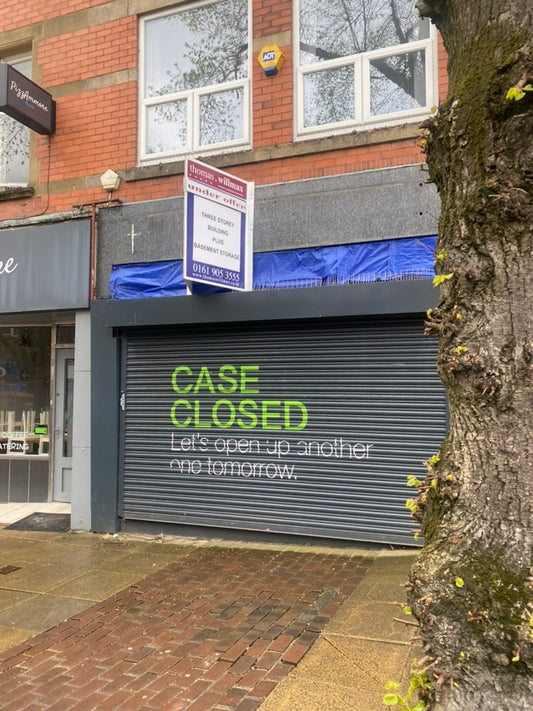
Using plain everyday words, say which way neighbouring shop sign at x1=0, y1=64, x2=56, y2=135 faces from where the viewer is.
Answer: facing the viewer and to the right of the viewer

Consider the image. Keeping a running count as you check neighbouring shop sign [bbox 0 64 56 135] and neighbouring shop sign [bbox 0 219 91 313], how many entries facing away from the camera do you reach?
0

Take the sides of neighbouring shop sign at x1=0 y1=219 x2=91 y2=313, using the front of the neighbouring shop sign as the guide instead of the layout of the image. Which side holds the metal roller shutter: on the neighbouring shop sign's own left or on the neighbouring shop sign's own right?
on the neighbouring shop sign's own left

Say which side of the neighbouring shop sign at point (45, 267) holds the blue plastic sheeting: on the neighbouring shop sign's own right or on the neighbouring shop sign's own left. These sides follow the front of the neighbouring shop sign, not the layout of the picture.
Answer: on the neighbouring shop sign's own left

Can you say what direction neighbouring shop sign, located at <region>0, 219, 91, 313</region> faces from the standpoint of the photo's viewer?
facing the viewer and to the left of the viewer

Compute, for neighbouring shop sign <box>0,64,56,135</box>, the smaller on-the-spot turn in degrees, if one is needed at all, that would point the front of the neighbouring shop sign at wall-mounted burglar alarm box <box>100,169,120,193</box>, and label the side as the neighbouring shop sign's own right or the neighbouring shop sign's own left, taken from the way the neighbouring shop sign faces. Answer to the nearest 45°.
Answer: approximately 45° to the neighbouring shop sign's own left

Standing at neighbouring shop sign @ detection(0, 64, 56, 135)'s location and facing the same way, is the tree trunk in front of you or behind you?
in front

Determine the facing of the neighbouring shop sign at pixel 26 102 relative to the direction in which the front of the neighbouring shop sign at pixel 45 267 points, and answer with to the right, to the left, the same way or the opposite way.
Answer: to the left

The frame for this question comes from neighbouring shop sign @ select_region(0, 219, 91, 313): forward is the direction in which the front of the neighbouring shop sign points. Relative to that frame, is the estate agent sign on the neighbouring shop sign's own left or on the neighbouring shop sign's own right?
on the neighbouring shop sign's own left
